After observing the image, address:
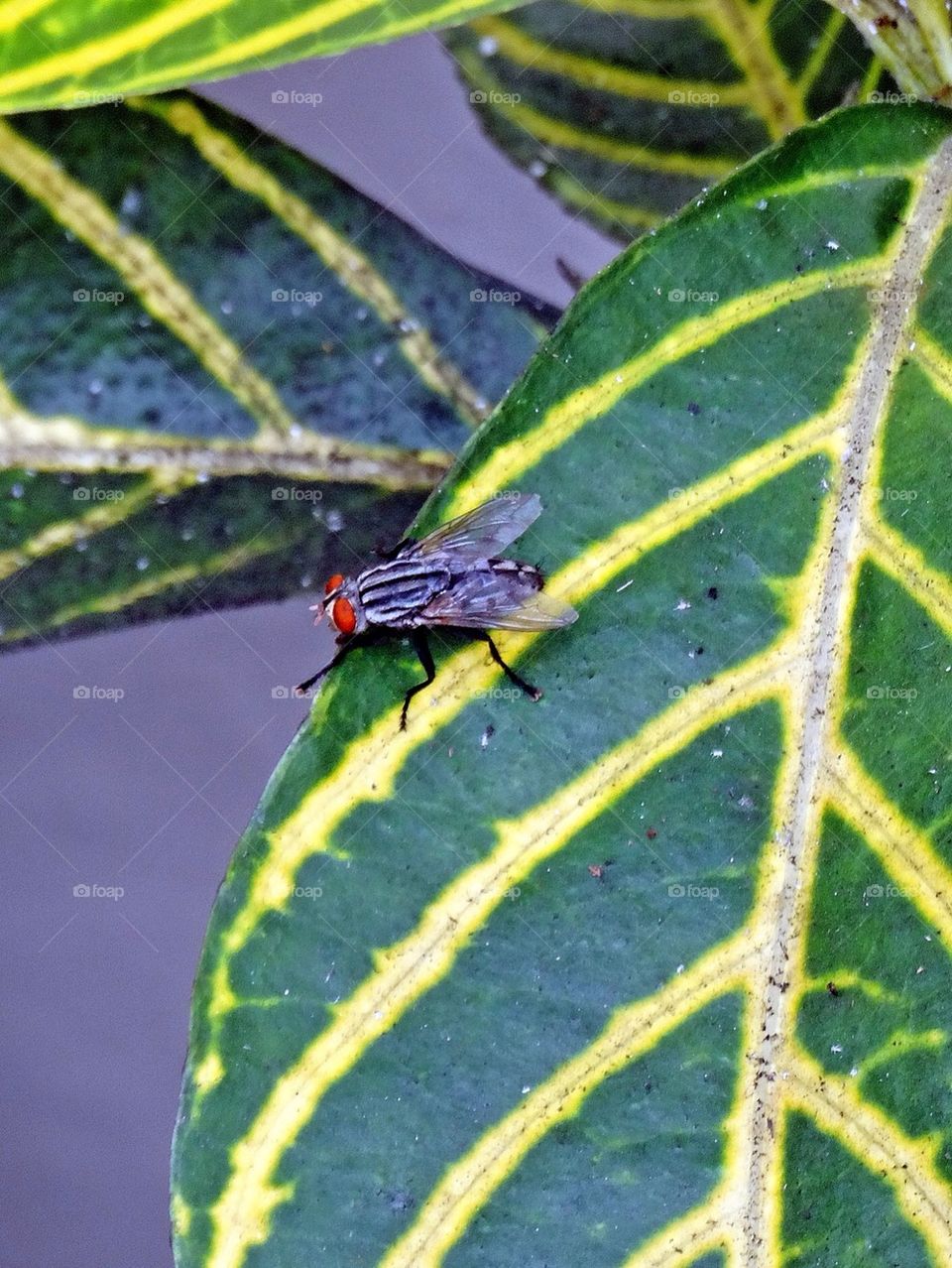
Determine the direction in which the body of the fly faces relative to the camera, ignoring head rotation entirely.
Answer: to the viewer's left
